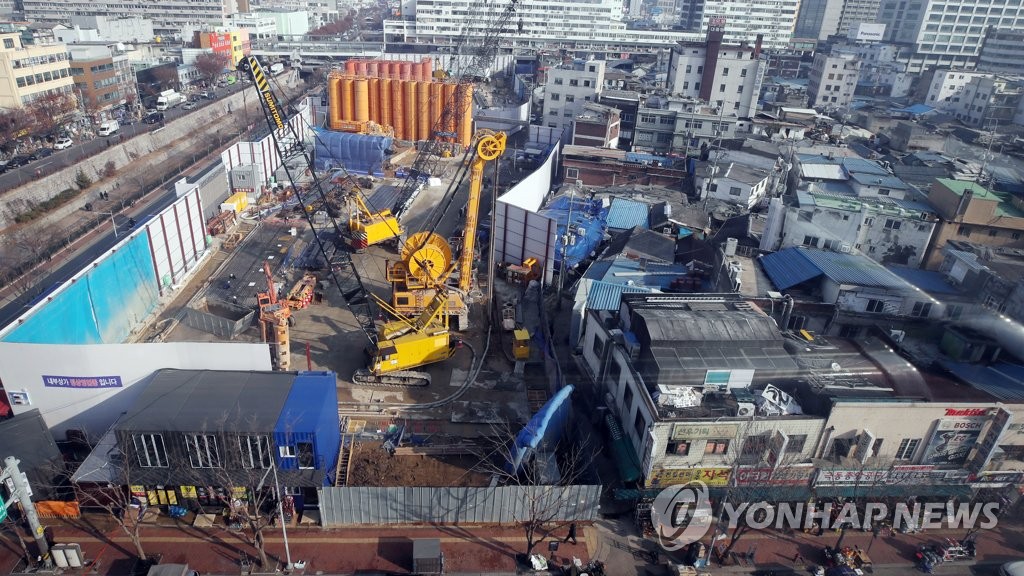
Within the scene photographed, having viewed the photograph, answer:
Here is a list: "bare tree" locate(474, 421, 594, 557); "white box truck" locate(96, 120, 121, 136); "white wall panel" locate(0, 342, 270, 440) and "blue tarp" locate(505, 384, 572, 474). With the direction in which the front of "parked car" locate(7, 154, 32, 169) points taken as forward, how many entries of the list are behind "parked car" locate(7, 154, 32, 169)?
1

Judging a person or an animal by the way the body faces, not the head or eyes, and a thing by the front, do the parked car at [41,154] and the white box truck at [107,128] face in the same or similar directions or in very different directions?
same or similar directions

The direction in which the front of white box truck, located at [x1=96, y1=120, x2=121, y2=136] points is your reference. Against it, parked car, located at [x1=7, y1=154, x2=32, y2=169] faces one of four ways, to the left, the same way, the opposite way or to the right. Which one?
the same way

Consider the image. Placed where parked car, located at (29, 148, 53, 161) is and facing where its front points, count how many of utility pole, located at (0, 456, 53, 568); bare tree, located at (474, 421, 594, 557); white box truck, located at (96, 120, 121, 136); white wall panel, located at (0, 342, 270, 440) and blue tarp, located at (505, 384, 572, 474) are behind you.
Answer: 1
